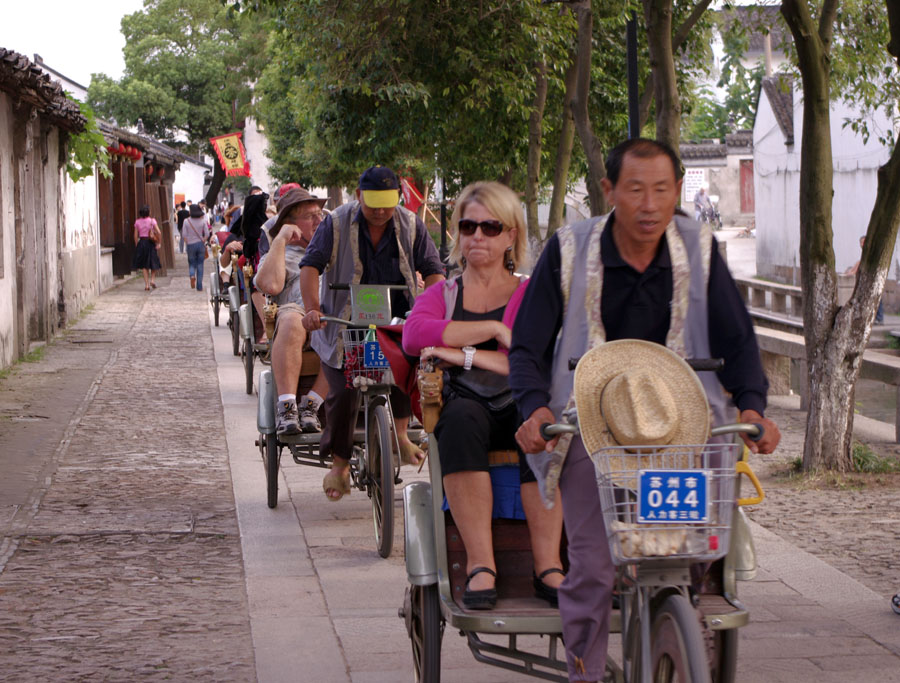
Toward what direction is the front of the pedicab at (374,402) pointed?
toward the camera

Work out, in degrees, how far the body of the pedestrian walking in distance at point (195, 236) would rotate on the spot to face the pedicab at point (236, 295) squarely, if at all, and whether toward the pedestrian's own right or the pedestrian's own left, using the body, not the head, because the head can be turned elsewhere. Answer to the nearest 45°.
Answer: approximately 180°

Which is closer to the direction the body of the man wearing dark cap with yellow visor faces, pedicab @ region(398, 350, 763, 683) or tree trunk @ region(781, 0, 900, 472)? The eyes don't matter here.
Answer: the pedicab

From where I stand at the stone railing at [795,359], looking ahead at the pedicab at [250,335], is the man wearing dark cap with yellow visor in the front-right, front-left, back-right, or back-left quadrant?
front-left

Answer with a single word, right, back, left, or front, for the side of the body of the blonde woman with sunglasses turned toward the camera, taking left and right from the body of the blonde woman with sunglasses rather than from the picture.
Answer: front

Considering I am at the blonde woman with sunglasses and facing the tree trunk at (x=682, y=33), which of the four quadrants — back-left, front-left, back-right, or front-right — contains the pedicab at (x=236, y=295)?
front-left

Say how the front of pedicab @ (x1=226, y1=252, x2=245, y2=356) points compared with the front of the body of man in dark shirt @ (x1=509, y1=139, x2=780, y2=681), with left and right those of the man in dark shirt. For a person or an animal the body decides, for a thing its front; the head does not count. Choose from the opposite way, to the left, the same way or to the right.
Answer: the same way

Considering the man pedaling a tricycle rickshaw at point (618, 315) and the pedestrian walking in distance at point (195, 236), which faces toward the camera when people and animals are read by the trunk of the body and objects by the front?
the man pedaling a tricycle rickshaw

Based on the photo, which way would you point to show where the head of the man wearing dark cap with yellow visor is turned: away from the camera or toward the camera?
toward the camera

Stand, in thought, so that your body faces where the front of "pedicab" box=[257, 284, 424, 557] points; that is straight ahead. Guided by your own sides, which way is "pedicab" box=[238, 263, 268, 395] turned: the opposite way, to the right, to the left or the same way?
the same way

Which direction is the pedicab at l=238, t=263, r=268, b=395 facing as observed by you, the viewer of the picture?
facing the viewer

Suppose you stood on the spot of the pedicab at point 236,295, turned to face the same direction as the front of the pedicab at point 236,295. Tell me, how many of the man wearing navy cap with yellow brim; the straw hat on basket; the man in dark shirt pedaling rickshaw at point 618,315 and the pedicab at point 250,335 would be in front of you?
4
